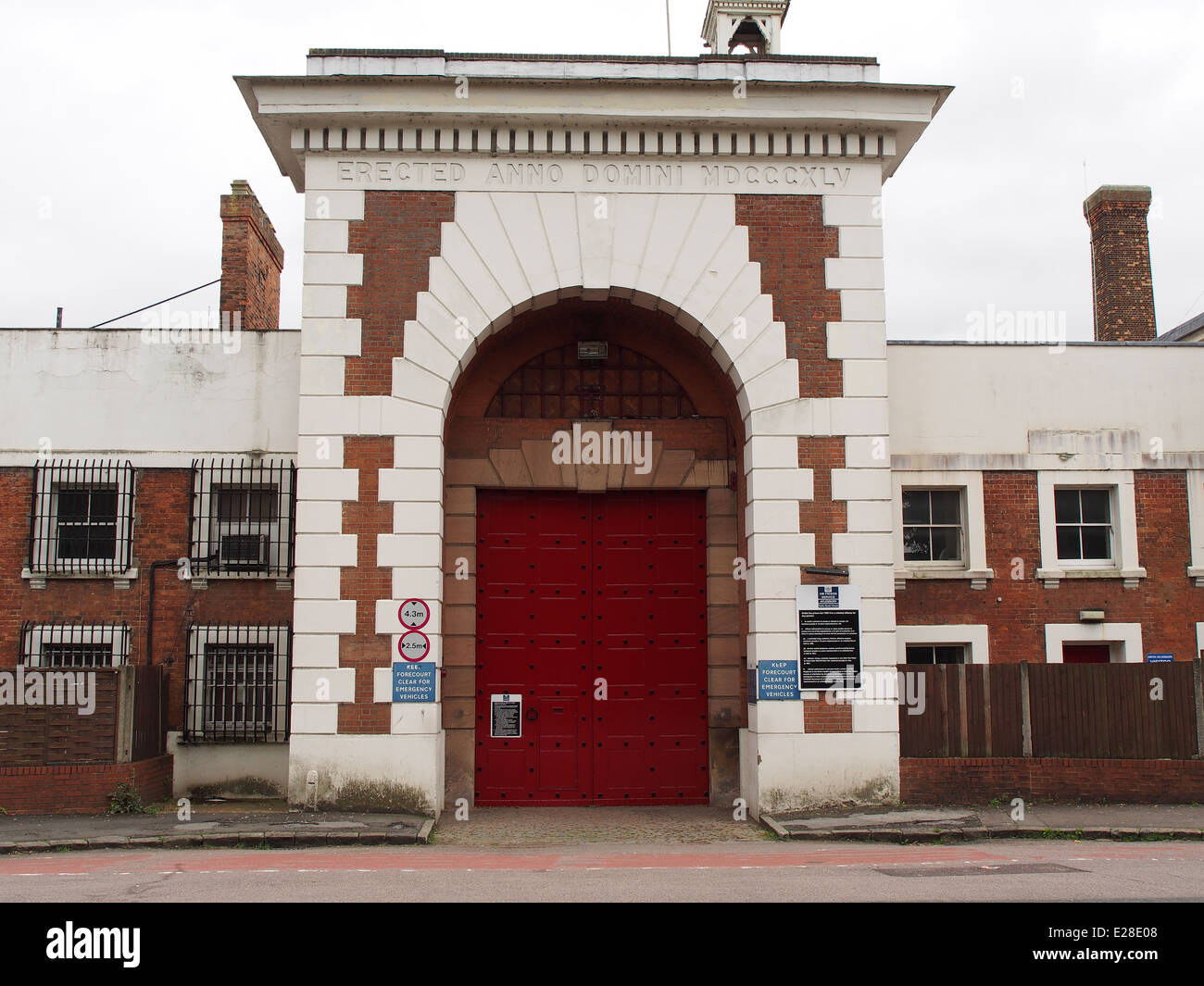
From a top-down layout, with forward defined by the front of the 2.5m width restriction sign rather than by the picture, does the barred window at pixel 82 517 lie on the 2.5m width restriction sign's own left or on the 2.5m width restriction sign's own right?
on the 2.5m width restriction sign's own right

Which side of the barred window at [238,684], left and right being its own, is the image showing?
front

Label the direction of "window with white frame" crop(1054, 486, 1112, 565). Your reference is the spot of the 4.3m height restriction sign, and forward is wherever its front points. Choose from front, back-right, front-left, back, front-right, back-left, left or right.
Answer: left

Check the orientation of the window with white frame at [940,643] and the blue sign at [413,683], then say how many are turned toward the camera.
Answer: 2

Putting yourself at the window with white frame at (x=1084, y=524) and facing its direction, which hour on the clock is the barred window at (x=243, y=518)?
The barred window is roughly at 2 o'clock from the window with white frame.

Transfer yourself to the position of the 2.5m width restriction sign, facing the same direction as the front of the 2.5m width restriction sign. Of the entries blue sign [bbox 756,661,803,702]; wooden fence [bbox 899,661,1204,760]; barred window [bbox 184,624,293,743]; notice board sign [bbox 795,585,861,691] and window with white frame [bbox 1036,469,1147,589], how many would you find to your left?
4

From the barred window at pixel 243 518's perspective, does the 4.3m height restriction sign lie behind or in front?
in front

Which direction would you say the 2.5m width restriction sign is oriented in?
toward the camera

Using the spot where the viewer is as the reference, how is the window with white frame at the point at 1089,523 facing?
facing the viewer

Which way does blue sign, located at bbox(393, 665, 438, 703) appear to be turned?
toward the camera

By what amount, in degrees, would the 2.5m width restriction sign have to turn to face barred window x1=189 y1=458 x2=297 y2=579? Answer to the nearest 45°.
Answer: approximately 135° to its right

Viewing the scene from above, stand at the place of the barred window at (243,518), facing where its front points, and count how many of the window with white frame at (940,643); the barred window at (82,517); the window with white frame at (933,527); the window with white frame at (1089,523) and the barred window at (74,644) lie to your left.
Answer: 3

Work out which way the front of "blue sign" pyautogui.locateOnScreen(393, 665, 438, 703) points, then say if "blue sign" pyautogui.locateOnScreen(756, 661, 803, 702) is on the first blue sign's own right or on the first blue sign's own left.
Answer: on the first blue sign's own left

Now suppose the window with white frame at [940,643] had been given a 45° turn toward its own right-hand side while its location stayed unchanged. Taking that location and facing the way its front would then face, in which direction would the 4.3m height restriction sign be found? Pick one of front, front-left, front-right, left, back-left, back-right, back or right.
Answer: front
